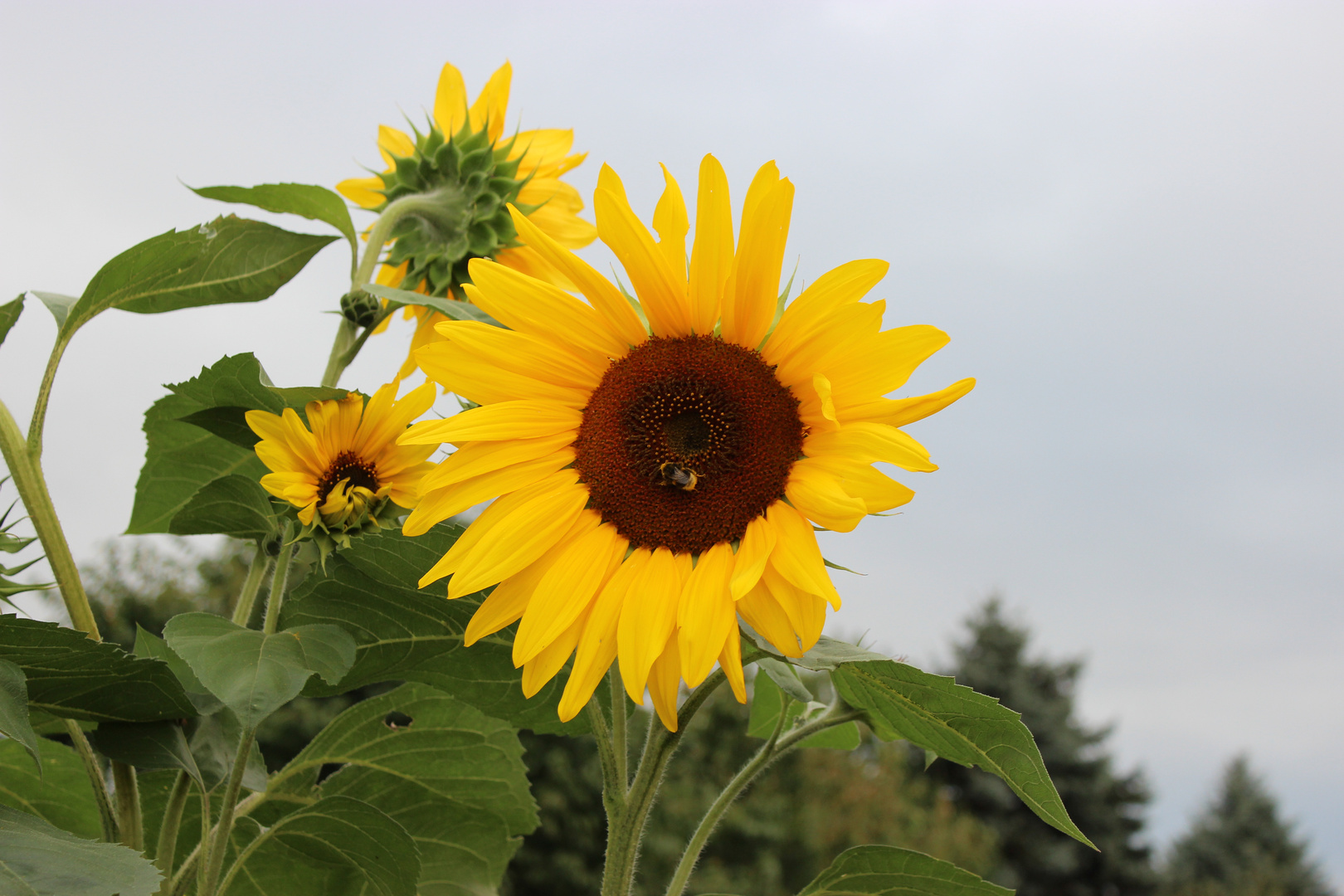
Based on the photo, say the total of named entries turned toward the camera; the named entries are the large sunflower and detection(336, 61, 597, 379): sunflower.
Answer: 1

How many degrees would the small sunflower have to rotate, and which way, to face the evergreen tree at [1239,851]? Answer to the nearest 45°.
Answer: approximately 135° to its left

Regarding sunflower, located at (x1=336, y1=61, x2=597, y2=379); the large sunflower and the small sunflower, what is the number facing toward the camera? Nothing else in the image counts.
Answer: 2

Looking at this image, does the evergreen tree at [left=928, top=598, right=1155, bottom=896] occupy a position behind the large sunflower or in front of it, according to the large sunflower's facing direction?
behind

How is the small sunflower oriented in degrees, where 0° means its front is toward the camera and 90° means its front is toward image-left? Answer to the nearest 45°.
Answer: approximately 0°

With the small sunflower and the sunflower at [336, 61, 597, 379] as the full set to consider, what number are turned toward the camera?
1

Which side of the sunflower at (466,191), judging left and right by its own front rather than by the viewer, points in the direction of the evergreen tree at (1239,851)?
front

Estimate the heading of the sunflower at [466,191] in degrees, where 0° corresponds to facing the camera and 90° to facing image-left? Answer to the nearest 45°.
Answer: approximately 225°
